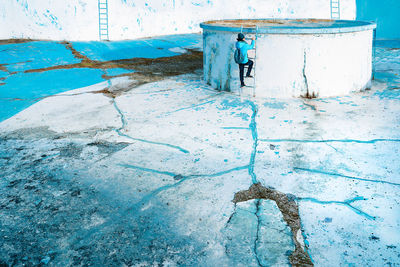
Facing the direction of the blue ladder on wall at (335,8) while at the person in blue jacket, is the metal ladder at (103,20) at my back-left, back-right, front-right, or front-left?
front-left

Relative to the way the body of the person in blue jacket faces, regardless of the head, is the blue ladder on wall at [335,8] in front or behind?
in front

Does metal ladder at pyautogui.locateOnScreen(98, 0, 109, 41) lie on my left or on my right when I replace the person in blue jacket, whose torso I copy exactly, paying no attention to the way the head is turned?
on my left

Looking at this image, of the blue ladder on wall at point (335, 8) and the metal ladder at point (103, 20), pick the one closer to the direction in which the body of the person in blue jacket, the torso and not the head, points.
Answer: the blue ladder on wall

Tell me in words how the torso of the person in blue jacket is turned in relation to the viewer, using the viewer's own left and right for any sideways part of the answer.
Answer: facing away from the viewer and to the right of the viewer
